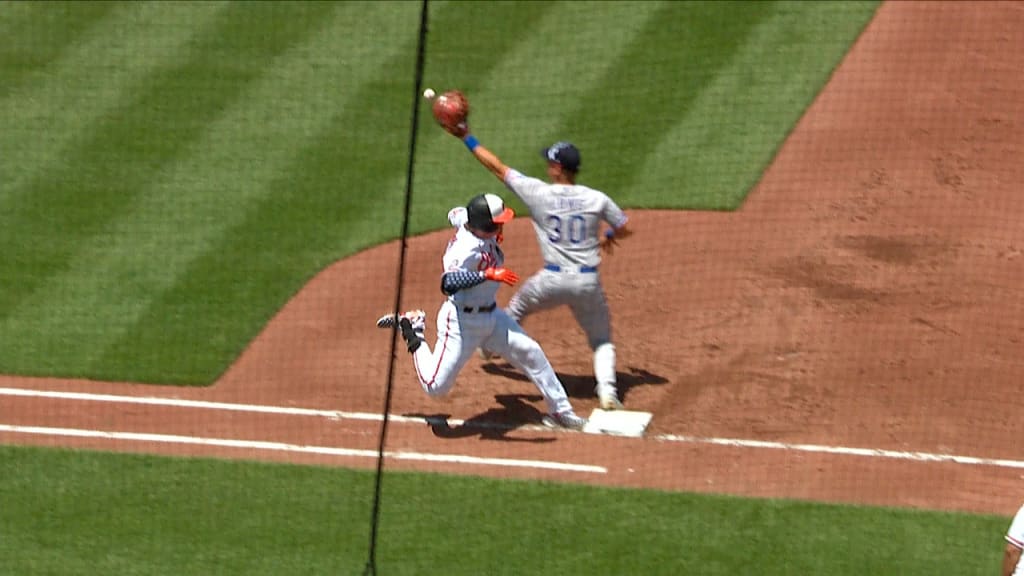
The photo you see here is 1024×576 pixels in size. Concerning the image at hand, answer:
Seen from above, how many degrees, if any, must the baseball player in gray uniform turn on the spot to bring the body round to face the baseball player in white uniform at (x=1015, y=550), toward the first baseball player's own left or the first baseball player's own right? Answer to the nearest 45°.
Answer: approximately 135° to the first baseball player's own right

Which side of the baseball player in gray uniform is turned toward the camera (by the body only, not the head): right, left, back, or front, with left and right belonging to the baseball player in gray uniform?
back

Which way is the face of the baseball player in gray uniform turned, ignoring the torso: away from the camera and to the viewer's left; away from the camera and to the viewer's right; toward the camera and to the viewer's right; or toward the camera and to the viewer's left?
away from the camera and to the viewer's left
